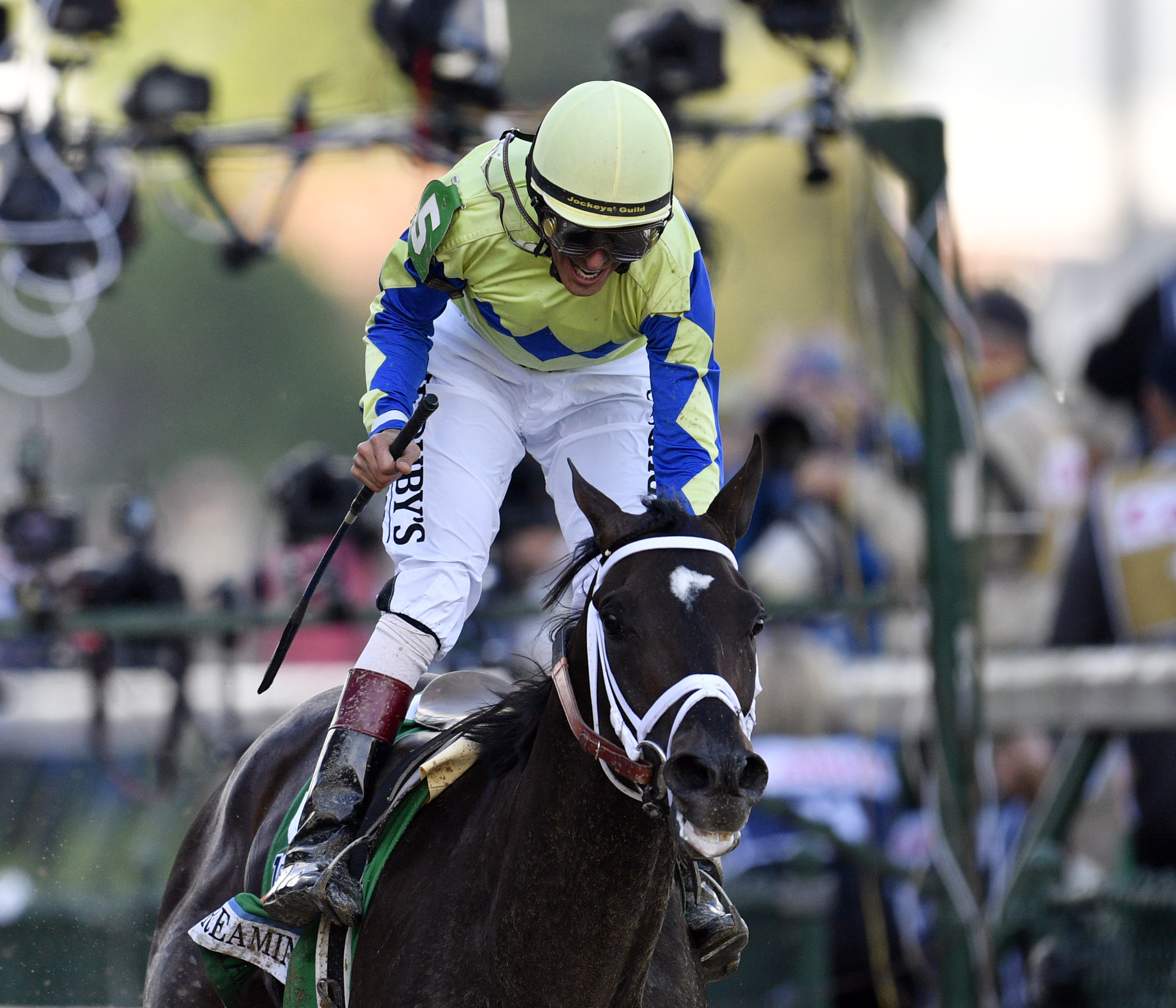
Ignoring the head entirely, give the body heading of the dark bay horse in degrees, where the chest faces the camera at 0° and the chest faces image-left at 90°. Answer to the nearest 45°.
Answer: approximately 315°

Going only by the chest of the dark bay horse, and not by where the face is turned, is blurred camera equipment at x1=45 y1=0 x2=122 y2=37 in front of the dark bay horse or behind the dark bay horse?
behind

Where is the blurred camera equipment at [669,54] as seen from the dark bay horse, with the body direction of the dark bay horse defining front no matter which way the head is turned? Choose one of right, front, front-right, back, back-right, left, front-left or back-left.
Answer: back-left

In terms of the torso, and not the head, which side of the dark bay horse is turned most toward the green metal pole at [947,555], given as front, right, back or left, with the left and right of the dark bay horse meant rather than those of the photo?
left

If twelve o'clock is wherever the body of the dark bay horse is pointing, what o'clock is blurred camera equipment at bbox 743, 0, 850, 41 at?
The blurred camera equipment is roughly at 8 o'clock from the dark bay horse.

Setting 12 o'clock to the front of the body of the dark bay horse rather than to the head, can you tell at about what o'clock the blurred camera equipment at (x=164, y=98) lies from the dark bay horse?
The blurred camera equipment is roughly at 7 o'clock from the dark bay horse.

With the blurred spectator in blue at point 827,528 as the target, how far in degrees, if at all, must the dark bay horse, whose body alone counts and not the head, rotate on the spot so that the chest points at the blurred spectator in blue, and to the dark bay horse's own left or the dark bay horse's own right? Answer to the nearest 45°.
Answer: approximately 135° to the dark bay horse's own left

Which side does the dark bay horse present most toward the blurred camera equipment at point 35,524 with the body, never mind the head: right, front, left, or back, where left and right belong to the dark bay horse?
back

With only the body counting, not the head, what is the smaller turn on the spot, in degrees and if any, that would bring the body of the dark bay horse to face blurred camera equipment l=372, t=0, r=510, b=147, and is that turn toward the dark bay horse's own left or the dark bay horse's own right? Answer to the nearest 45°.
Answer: approximately 135° to the dark bay horse's own left
